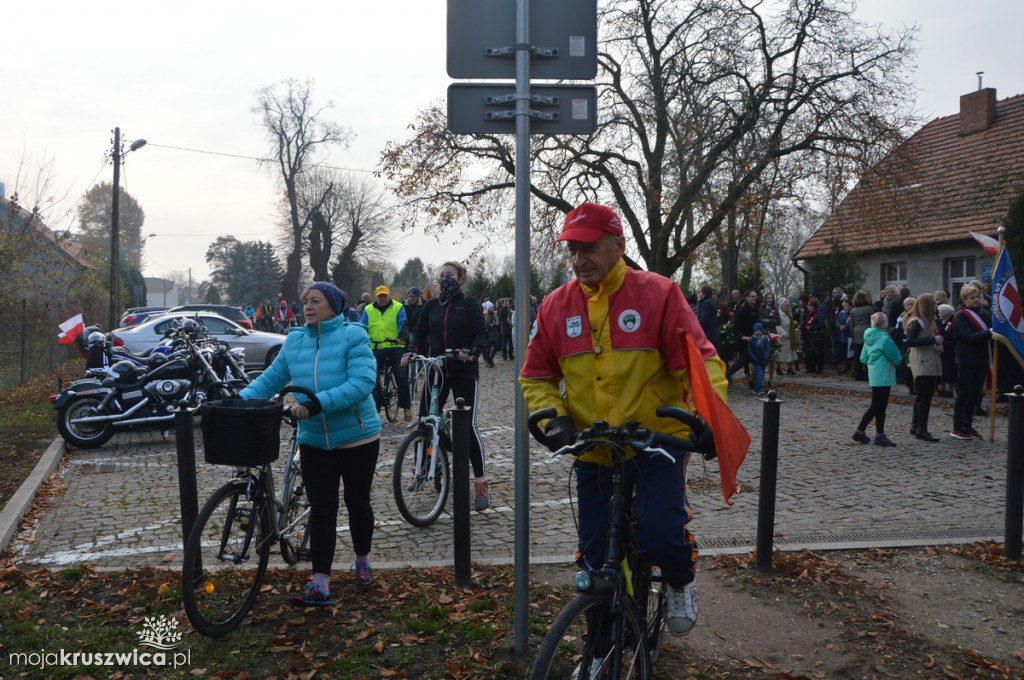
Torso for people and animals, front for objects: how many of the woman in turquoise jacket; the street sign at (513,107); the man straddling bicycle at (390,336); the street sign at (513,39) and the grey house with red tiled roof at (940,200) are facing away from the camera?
2

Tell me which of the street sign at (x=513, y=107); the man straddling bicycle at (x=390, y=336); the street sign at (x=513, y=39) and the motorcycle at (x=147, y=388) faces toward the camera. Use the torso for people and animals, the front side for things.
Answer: the man straddling bicycle

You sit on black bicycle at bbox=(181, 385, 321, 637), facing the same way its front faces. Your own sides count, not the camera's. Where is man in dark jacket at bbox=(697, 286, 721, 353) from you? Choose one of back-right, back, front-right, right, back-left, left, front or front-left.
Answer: back

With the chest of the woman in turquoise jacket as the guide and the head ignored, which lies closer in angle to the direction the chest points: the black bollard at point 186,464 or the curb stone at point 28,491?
the black bollard

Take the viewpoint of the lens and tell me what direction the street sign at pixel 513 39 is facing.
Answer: facing away from the viewer

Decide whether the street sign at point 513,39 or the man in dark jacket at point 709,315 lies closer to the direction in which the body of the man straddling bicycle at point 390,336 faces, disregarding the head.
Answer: the street sign

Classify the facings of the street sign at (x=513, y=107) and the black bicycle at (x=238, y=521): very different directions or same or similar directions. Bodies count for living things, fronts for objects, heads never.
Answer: very different directions

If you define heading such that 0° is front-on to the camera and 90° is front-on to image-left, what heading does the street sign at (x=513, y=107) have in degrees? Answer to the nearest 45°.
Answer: approximately 180°
